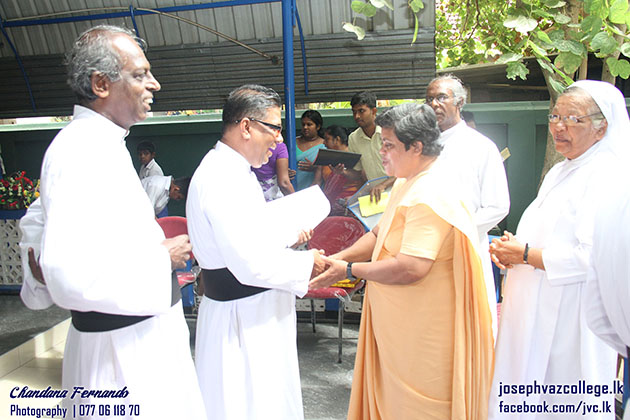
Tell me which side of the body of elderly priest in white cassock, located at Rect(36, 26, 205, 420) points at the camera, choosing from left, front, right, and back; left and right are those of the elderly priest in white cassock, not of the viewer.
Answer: right

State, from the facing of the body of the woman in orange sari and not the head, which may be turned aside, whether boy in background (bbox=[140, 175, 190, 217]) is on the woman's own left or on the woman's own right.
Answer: on the woman's own right

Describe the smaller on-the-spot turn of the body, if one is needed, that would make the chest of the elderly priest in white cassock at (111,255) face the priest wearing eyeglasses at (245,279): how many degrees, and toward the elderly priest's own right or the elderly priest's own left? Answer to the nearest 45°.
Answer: approximately 45° to the elderly priest's own left

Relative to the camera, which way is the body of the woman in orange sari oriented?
to the viewer's left

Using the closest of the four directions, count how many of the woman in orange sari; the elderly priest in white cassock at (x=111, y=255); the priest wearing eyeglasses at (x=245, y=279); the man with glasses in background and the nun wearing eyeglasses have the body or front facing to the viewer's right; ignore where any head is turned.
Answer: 2

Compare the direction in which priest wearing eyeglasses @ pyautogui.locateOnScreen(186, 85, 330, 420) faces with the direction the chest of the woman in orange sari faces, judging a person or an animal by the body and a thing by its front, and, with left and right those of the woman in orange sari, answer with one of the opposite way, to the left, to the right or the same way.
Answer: the opposite way

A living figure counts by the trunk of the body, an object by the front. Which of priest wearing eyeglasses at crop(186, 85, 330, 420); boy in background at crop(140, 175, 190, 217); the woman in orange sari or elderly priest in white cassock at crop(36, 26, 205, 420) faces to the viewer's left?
the woman in orange sari

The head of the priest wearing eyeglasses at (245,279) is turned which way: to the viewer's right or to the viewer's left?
to the viewer's right

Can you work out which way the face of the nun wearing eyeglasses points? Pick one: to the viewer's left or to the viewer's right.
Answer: to the viewer's left
